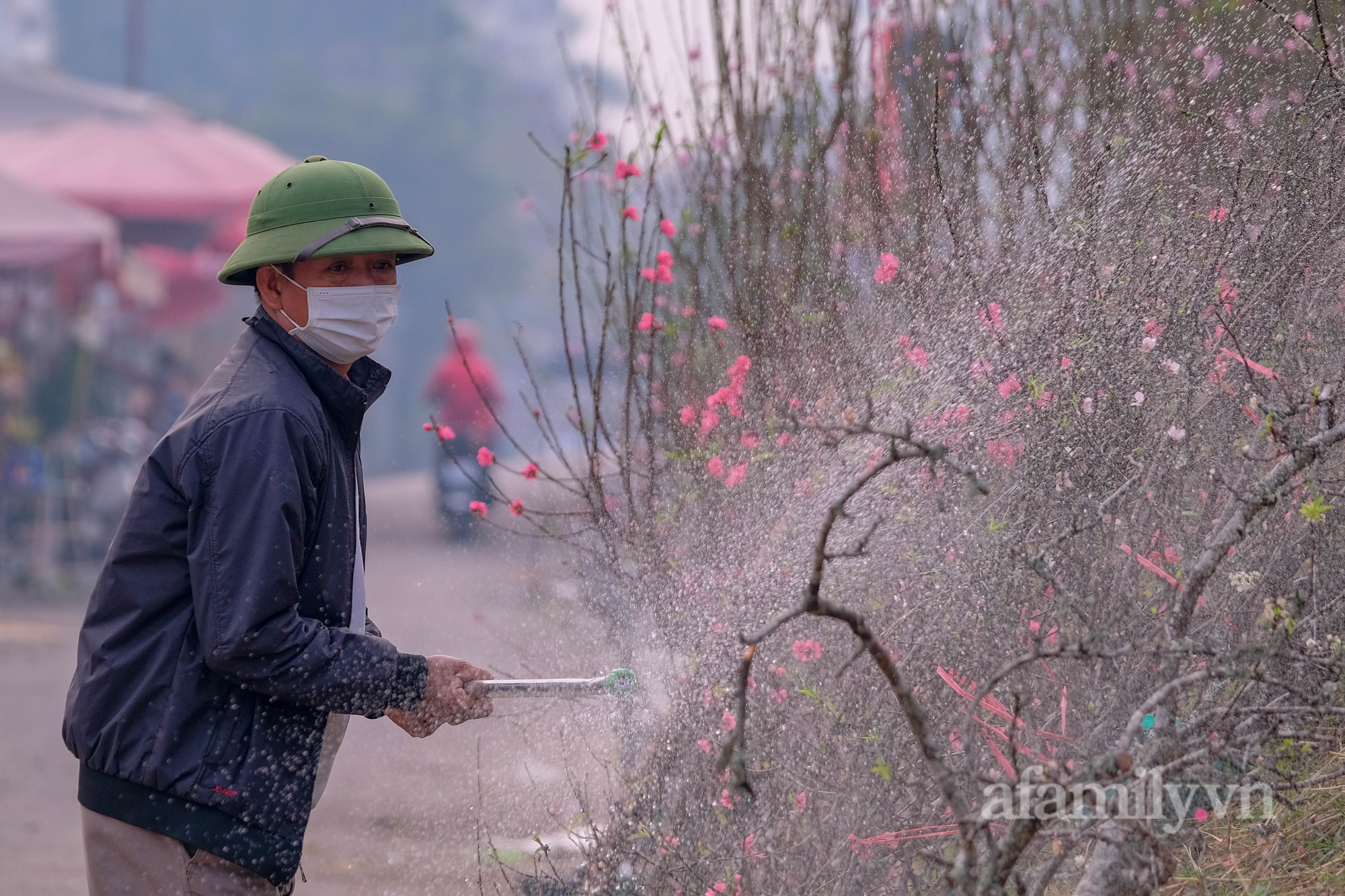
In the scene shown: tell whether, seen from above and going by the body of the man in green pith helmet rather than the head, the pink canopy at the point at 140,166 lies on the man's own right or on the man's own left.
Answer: on the man's own left

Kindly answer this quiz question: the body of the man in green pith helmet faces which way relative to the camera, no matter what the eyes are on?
to the viewer's right

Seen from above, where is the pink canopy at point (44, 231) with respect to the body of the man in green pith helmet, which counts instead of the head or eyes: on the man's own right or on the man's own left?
on the man's own left
